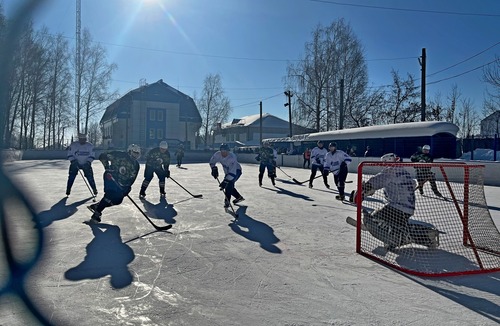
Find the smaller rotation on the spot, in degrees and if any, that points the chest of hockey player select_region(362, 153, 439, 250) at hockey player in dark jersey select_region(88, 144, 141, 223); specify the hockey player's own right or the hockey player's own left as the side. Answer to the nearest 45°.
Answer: approximately 45° to the hockey player's own left

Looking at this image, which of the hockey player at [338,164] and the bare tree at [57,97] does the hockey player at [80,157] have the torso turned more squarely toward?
the hockey player

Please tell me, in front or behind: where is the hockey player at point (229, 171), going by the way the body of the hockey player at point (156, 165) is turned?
in front

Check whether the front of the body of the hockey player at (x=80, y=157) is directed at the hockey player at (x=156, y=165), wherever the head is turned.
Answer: no

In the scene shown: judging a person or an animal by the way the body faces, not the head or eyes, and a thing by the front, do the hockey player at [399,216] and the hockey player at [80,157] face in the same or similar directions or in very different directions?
very different directions

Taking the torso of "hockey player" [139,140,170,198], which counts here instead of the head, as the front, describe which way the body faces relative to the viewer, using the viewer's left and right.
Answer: facing the viewer and to the right of the viewer

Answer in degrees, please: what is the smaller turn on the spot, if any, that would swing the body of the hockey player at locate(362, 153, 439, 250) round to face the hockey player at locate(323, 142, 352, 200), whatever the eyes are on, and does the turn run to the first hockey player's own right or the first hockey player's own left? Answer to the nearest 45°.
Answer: approximately 45° to the first hockey player's own right

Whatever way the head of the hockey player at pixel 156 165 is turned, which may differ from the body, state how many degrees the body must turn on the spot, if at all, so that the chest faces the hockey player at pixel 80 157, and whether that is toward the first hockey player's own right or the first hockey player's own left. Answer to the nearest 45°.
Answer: approximately 135° to the first hockey player's own right

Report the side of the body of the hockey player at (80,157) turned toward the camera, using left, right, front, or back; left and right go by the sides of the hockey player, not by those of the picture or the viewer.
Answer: front

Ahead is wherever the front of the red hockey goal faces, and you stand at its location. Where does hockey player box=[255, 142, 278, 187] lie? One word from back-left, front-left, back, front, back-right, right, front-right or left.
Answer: front

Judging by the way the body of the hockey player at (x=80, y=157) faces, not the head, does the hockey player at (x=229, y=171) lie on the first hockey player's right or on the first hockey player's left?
on the first hockey player's left

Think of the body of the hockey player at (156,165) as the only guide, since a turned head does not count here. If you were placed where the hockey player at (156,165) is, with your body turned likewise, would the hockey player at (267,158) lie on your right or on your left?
on your left

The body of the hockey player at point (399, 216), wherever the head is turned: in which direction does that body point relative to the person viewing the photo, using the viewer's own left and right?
facing away from the viewer and to the left of the viewer

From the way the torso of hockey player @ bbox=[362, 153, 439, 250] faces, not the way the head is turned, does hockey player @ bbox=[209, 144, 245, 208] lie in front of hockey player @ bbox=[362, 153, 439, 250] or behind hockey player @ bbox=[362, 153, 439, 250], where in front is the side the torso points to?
in front

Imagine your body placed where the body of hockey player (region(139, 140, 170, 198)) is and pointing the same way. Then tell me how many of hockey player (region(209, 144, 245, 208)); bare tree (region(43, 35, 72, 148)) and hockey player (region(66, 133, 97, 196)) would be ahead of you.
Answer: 1

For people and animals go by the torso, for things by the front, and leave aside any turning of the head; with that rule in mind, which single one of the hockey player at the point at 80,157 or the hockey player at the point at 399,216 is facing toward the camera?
the hockey player at the point at 80,157

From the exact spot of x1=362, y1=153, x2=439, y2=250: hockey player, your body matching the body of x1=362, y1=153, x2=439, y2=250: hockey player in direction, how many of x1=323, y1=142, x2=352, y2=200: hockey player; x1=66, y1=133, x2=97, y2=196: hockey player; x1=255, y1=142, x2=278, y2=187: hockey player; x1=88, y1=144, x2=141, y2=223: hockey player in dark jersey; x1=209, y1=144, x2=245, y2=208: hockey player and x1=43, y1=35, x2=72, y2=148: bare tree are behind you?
0

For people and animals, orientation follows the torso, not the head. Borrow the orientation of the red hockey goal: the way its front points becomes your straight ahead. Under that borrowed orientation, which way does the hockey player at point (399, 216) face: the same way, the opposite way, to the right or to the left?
the same way

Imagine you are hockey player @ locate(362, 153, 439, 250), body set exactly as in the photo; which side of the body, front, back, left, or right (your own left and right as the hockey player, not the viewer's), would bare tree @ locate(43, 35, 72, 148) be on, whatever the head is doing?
front
